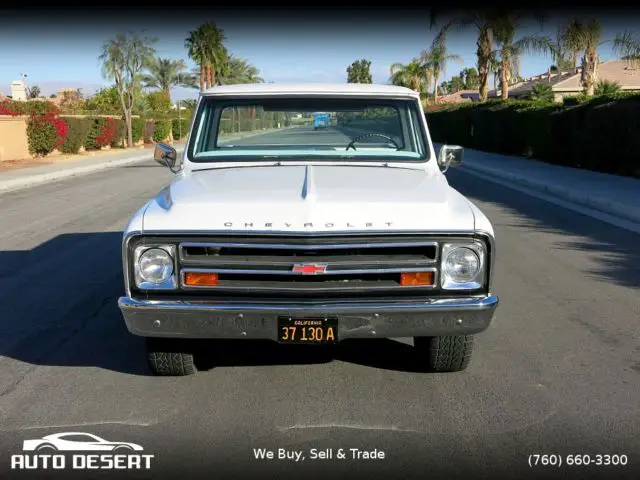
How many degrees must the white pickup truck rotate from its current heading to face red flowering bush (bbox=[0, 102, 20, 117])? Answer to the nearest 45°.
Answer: approximately 135° to its right

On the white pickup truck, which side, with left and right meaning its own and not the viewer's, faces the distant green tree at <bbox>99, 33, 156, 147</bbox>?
back

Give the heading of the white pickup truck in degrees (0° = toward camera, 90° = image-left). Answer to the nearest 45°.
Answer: approximately 0°

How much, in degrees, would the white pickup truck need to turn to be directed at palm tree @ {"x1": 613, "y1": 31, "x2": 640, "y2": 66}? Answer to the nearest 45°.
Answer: approximately 135° to its left

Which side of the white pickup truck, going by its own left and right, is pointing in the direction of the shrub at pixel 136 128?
back

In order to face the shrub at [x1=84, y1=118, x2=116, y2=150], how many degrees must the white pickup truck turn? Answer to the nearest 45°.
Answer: approximately 180°

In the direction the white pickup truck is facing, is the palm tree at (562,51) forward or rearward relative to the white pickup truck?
rearward
